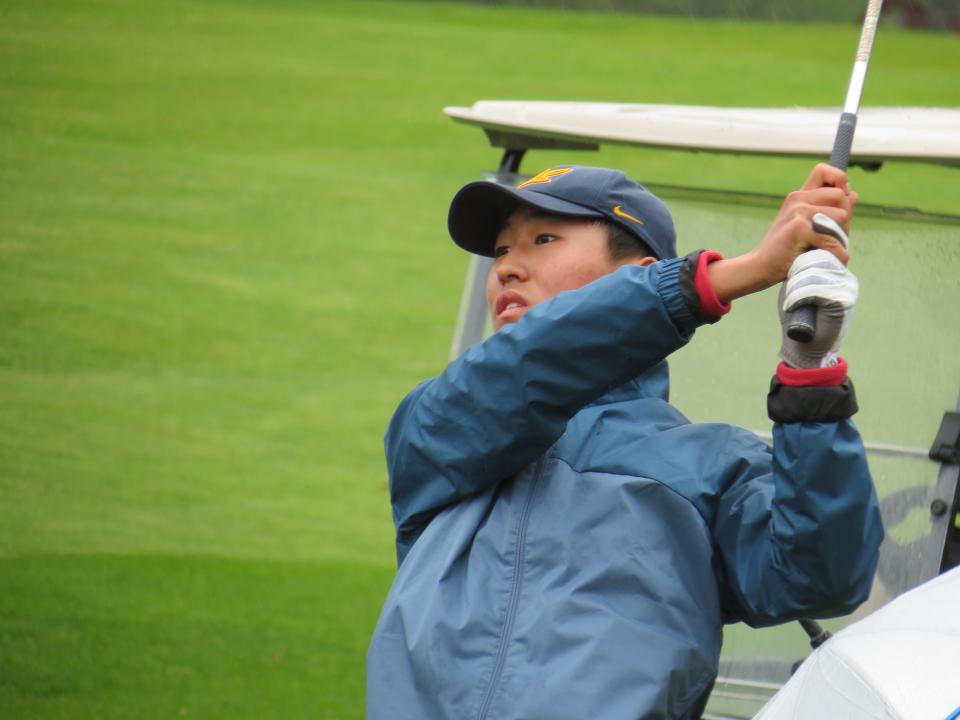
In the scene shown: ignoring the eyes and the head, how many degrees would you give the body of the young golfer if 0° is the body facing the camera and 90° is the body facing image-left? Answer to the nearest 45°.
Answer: approximately 45°

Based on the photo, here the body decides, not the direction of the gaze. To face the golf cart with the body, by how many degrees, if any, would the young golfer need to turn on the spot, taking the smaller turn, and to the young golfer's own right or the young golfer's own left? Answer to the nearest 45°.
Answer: approximately 135° to the young golfer's own right
